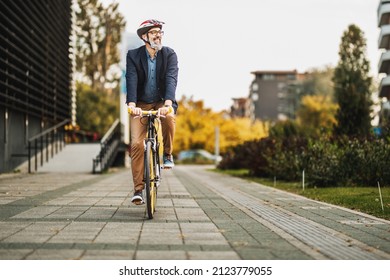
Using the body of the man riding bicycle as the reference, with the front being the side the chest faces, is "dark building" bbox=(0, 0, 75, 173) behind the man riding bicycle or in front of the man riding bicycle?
behind

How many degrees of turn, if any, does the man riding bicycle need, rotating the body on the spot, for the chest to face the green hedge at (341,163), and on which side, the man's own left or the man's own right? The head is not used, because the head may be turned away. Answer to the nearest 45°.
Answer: approximately 135° to the man's own left

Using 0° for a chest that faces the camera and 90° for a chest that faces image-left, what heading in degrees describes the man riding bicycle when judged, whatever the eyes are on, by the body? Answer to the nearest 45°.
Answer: approximately 0°

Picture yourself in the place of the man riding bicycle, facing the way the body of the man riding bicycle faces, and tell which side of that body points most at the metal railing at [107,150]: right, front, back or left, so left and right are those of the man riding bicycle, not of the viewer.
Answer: back

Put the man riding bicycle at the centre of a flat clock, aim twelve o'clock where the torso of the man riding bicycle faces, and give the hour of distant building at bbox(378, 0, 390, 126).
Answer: The distant building is roughly at 7 o'clock from the man riding bicycle.

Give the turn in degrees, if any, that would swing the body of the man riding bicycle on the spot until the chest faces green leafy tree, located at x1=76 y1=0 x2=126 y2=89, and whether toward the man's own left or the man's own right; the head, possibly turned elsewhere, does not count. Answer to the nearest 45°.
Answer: approximately 180°
